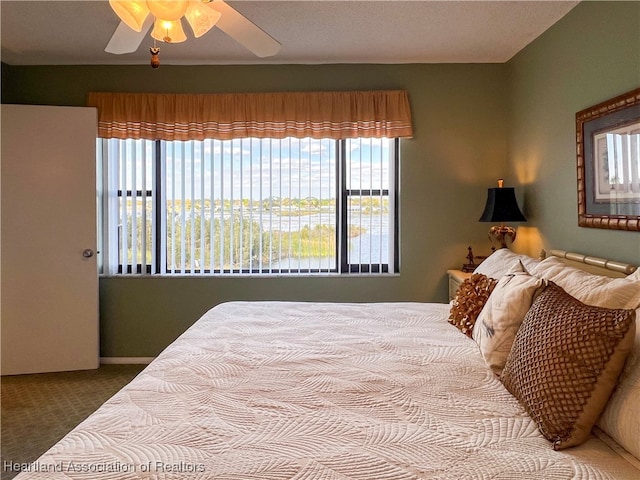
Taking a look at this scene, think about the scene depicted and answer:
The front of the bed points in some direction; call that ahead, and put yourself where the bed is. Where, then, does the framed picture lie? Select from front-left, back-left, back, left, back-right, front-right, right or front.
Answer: back-right

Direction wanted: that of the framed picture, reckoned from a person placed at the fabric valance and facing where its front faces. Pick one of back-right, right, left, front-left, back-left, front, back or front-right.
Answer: front-left

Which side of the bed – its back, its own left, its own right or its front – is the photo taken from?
left

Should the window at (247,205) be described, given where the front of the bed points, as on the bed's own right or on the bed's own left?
on the bed's own right

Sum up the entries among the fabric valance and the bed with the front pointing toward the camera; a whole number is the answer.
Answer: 1

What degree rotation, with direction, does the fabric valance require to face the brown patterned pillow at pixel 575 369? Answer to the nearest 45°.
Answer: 0° — it already faces it

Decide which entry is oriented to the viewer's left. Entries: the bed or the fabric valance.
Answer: the bed

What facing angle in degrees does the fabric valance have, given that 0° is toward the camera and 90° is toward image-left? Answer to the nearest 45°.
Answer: approximately 0°

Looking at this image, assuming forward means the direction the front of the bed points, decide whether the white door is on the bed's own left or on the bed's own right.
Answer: on the bed's own right

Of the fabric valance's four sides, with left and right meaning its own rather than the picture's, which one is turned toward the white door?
right

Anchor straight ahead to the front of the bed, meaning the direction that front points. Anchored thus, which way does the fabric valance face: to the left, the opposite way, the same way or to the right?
to the left
